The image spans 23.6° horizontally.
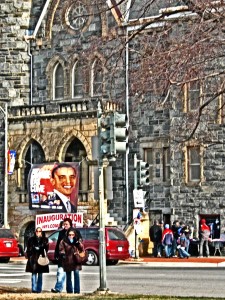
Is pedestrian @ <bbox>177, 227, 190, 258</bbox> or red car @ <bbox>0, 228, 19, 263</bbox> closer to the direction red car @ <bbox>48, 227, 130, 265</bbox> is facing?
the red car

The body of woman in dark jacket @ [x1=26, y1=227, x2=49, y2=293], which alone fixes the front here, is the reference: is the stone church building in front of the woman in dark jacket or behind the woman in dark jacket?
behind

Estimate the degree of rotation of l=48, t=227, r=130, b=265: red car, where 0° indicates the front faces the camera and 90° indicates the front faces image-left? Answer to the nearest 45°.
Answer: approximately 135°

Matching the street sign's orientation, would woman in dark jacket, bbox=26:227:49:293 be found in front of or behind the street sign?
in front

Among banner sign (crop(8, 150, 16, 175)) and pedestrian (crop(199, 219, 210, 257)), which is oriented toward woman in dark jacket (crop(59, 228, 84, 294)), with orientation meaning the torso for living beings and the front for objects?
the banner sign
